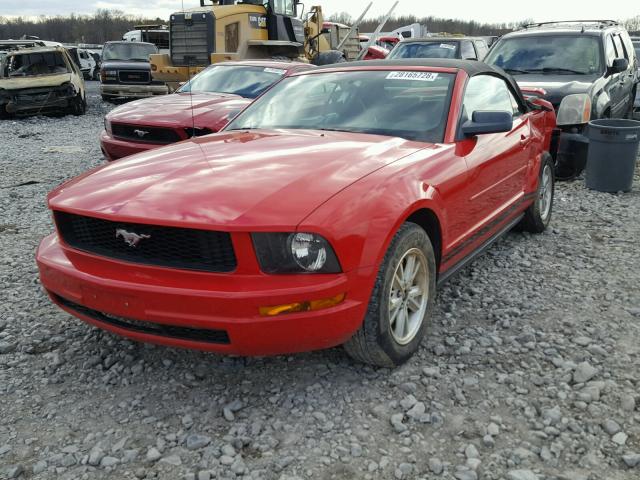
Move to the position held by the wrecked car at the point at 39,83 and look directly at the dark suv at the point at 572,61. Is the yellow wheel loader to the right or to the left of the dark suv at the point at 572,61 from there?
left

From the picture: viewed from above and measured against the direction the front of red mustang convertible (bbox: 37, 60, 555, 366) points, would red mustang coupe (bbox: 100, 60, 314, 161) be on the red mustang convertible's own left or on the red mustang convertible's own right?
on the red mustang convertible's own right

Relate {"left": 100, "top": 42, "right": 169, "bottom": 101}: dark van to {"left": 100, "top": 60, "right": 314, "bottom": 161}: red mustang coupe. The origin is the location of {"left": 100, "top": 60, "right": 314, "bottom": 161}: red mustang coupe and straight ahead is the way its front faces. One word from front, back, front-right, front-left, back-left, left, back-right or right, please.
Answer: back-right

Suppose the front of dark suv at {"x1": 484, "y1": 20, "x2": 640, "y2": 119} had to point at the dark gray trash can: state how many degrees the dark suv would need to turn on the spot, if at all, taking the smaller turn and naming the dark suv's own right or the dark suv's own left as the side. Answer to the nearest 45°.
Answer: approximately 45° to the dark suv's own left

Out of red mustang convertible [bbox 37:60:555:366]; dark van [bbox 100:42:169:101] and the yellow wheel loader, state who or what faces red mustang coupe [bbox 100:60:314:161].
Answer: the dark van

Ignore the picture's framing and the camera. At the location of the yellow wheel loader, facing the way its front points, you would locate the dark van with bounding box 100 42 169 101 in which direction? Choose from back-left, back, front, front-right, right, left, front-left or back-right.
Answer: left

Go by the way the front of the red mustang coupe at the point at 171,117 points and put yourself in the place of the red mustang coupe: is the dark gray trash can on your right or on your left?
on your left

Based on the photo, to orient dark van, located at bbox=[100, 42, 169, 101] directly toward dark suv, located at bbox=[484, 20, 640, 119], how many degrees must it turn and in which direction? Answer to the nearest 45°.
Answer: approximately 45° to its left

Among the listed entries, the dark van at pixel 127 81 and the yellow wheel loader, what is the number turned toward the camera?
1

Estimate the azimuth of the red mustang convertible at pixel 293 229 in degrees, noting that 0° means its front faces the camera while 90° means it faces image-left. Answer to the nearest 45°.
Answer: approximately 45°

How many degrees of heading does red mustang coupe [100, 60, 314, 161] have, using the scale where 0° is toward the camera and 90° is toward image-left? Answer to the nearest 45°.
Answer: approximately 45°

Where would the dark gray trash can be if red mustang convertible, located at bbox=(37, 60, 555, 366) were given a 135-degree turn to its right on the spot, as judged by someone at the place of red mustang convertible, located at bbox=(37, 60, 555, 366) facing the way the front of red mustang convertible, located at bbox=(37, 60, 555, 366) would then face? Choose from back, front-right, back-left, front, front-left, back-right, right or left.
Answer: front-right
